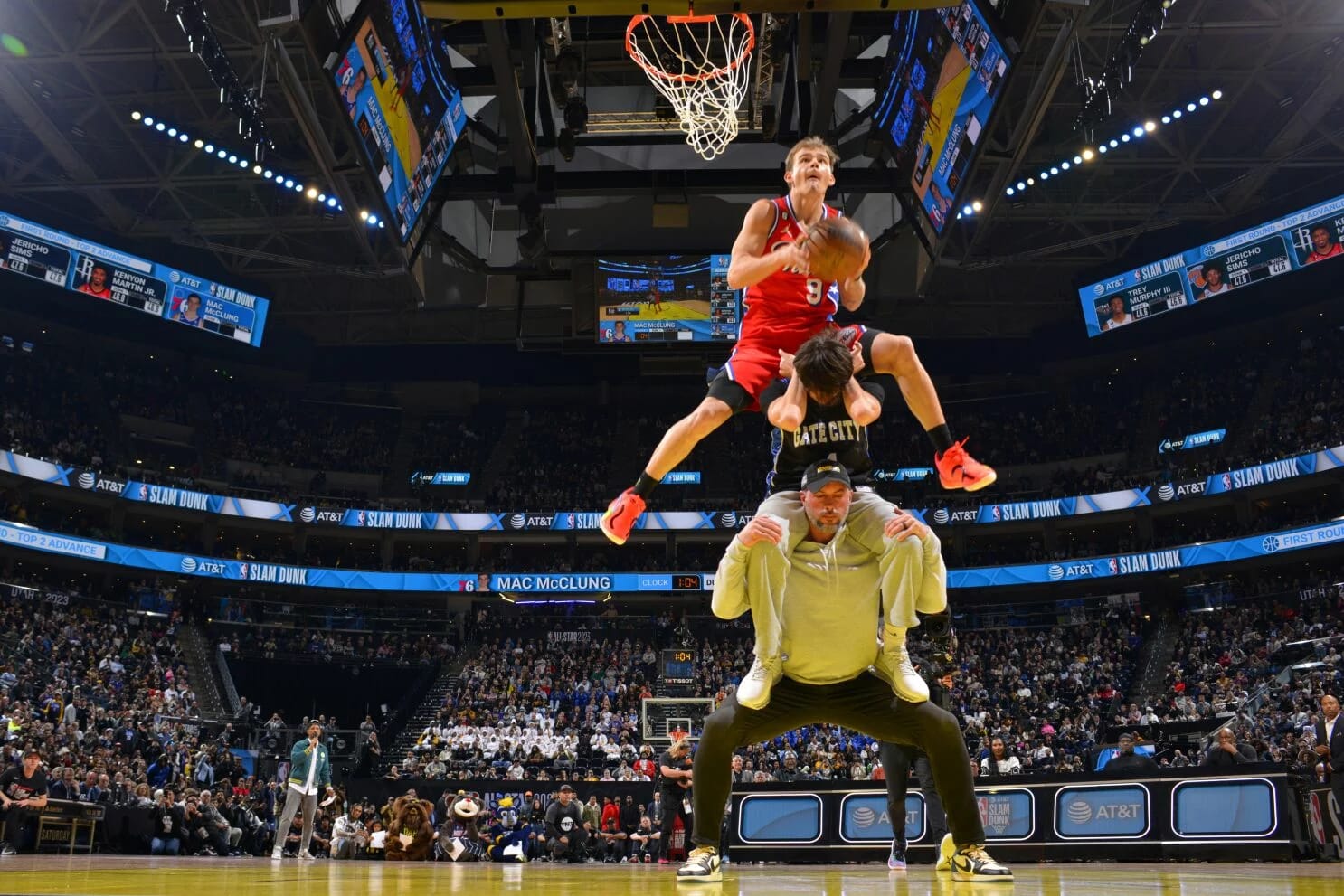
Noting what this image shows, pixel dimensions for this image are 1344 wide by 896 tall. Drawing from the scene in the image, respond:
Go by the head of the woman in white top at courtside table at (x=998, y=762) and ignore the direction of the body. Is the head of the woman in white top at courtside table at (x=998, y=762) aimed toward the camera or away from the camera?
toward the camera

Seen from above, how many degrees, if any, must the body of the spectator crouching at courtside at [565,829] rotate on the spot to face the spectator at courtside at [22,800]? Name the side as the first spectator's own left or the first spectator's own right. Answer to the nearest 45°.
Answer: approximately 45° to the first spectator's own right

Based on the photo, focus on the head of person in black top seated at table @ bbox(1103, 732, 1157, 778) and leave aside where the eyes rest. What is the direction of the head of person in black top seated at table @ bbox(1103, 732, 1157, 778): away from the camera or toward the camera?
toward the camera

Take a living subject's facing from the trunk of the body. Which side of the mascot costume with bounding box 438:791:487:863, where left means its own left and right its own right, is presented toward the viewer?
front

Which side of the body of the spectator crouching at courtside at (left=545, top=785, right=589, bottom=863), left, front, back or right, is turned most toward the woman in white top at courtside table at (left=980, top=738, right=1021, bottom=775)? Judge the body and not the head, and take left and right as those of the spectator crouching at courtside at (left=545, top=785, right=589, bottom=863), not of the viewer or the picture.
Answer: left

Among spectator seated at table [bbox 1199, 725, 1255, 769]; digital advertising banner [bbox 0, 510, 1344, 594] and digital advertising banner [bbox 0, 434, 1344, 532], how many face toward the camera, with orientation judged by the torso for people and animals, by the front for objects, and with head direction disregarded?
3

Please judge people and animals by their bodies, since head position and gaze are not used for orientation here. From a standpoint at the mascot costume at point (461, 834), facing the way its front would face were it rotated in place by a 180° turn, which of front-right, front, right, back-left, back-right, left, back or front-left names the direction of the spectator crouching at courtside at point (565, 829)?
right

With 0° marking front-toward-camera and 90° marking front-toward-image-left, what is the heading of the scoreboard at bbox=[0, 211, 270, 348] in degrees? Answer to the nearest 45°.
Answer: approximately 315°

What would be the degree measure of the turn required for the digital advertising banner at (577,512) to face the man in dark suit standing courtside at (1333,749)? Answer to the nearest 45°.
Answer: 0° — it already faces them

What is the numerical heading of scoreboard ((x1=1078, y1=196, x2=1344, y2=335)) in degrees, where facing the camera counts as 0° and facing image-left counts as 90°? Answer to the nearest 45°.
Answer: approximately 45°

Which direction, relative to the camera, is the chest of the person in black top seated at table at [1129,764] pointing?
toward the camera

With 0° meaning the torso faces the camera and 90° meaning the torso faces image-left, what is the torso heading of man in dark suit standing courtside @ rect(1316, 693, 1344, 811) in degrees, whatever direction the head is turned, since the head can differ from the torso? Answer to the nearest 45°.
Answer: approximately 45°

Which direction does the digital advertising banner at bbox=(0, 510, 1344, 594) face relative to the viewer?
toward the camera
